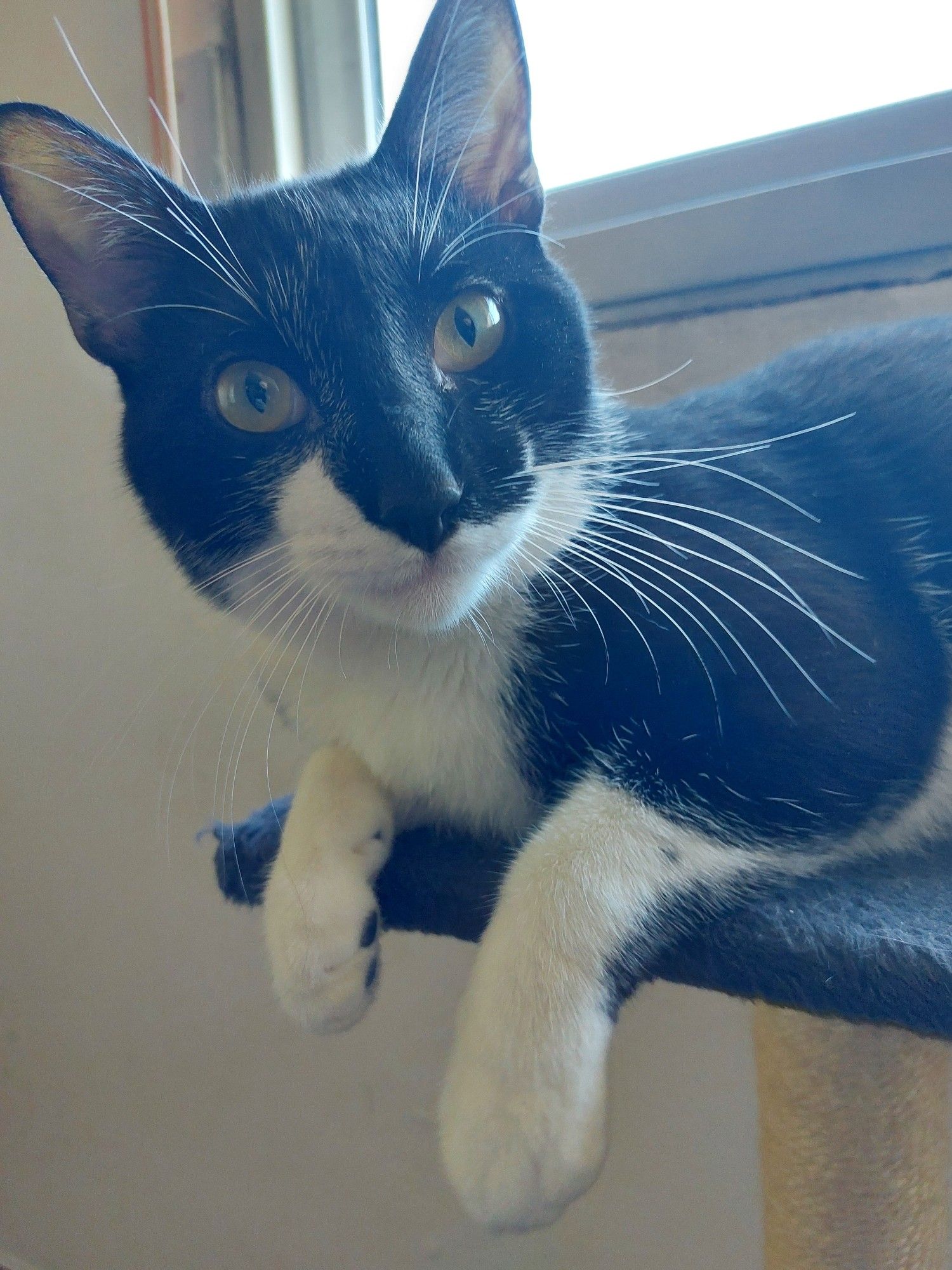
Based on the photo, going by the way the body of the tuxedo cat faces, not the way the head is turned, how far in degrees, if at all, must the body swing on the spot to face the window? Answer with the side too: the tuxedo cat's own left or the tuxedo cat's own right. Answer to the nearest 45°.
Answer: approximately 135° to the tuxedo cat's own right

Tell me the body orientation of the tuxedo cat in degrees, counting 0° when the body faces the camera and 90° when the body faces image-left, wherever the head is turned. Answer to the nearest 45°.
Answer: approximately 45°
